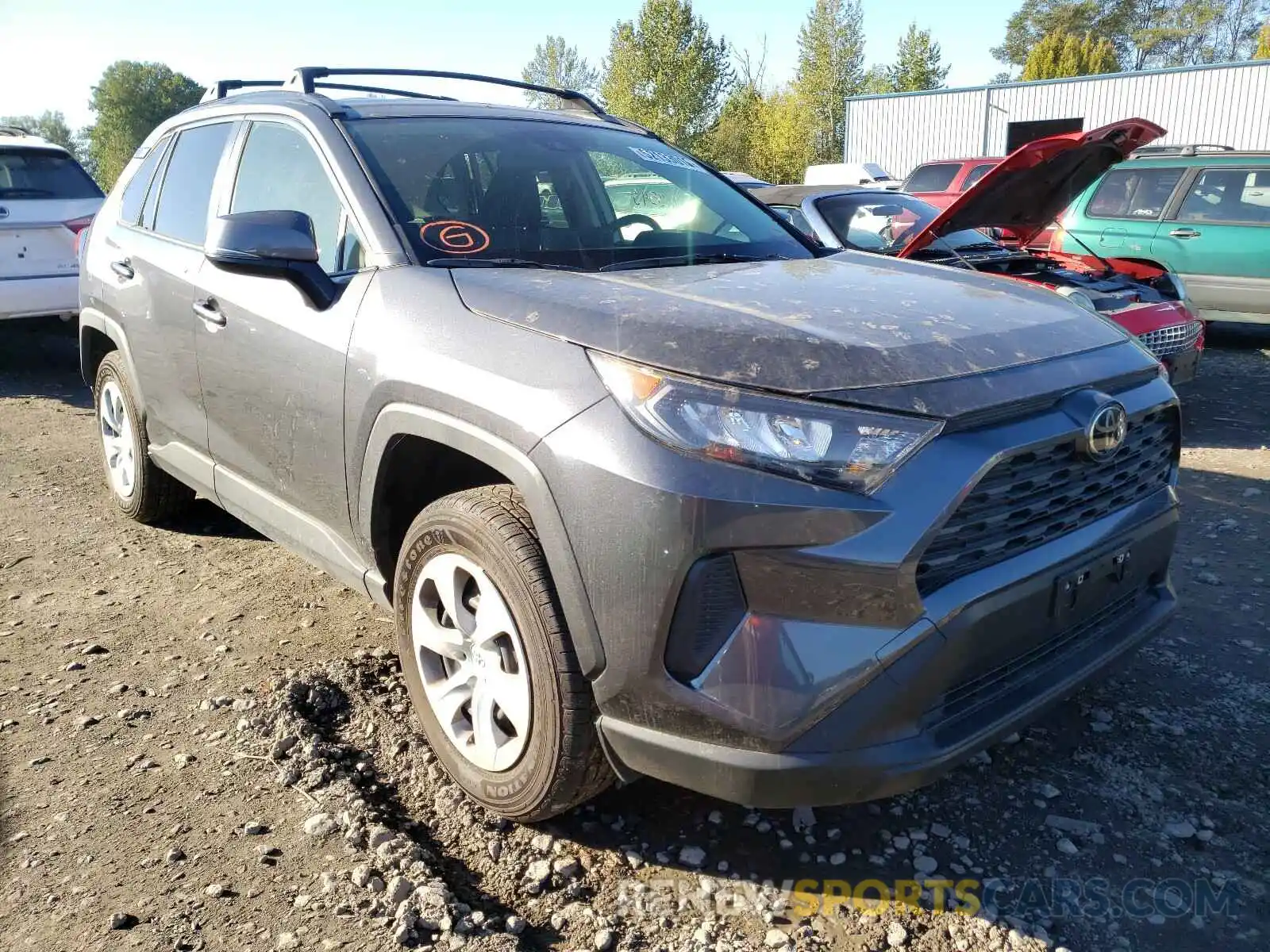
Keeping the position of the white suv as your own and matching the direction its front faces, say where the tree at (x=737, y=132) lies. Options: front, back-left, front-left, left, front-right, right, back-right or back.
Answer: front-right

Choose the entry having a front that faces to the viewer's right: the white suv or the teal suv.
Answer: the teal suv

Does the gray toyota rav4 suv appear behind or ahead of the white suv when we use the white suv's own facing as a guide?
behind

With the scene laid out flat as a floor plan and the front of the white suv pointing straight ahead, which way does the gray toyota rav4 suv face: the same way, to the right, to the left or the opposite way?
the opposite way

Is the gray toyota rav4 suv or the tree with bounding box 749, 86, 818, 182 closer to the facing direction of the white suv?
the tree

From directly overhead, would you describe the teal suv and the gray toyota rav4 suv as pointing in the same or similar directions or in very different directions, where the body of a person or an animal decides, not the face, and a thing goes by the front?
same or similar directions

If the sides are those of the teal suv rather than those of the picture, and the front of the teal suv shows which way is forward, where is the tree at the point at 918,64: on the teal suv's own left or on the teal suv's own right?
on the teal suv's own left

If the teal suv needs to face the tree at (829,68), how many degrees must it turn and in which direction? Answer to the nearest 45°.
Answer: approximately 90° to its left

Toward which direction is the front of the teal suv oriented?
to the viewer's right

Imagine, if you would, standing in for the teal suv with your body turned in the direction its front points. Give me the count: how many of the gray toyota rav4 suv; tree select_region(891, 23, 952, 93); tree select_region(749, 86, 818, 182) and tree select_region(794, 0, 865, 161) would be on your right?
1

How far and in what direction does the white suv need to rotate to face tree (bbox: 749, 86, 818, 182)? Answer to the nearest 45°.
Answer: approximately 45° to its right

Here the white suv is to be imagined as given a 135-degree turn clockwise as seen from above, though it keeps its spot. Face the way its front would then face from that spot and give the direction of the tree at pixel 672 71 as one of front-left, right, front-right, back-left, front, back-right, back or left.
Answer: left

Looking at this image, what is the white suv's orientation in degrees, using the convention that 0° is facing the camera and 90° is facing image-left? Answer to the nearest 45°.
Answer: approximately 180°

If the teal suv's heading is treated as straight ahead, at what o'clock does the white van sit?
The white van is roughly at 8 o'clock from the teal suv.

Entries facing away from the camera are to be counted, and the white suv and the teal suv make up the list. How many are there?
1

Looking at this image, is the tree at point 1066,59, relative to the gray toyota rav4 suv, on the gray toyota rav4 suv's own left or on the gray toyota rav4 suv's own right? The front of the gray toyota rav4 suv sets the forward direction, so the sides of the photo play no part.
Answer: on the gray toyota rav4 suv's own left

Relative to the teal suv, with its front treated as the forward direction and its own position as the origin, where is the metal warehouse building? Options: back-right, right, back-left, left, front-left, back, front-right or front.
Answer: left

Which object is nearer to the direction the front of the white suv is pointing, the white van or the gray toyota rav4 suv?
the white van

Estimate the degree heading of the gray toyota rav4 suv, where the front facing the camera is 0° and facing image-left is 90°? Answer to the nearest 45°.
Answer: approximately 315°
